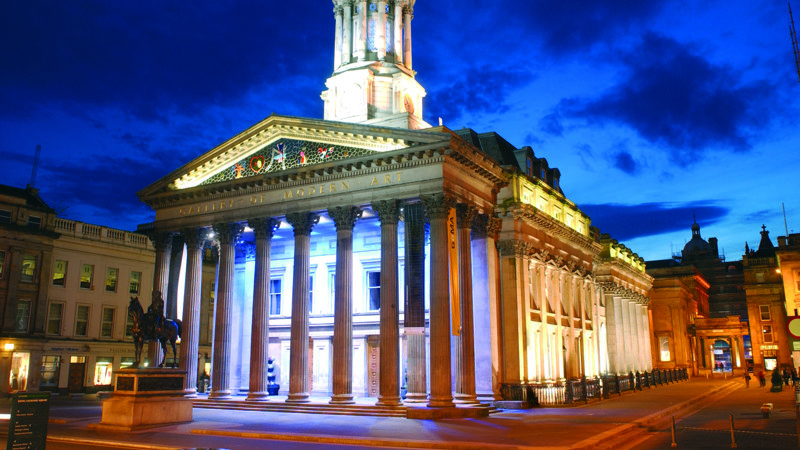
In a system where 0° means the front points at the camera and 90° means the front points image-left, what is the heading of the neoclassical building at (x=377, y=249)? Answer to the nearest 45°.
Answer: approximately 45°

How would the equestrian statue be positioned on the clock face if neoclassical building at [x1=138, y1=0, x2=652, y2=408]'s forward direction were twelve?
The equestrian statue is roughly at 12 o'clock from the neoclassical building.
